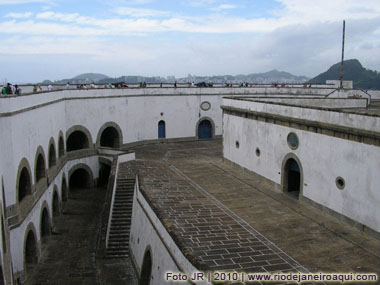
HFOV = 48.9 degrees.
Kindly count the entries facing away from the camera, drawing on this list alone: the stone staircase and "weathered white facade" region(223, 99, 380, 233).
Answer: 0

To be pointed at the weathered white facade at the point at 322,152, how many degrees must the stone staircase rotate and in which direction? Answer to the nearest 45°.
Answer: approximately 45° to its left

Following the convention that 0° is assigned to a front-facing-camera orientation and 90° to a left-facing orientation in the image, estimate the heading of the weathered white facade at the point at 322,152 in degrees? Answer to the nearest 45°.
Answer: approximately 45°

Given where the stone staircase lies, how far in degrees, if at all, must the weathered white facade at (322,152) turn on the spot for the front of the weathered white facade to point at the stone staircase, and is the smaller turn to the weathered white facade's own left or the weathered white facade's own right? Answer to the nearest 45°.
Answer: approximately 45° to the weathered white facade's own right

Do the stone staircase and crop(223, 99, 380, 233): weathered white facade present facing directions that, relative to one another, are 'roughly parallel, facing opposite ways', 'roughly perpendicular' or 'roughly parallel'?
roughly perpendicular
